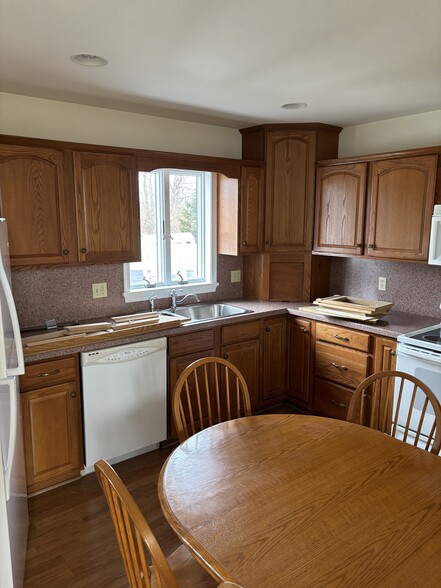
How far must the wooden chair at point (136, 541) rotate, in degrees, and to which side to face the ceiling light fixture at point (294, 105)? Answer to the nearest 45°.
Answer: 0° — it already faces it

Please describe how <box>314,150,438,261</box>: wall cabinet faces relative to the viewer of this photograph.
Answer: facing the viewer and to the left of the viewer

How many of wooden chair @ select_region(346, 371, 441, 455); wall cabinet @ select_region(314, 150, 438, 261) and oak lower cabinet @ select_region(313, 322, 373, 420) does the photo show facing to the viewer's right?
0

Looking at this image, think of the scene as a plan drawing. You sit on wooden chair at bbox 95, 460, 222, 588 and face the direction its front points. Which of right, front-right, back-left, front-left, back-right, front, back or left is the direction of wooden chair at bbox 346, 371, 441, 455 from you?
front

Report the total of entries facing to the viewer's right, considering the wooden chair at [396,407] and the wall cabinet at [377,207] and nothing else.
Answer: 0

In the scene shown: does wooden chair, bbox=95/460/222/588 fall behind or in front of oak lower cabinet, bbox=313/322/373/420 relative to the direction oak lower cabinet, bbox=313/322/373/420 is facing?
in front

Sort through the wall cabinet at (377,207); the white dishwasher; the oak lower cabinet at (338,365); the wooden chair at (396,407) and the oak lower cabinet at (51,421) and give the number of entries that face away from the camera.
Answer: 0

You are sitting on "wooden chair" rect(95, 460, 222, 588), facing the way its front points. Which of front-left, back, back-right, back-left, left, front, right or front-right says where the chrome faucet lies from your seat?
front-left

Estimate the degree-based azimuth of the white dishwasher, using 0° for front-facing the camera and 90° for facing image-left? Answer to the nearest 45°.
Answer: approximately 315°

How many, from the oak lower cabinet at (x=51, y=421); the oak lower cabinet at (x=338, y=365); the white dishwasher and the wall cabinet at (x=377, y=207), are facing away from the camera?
0

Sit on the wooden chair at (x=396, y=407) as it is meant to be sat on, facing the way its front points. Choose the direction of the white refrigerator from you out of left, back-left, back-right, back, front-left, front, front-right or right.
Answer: front

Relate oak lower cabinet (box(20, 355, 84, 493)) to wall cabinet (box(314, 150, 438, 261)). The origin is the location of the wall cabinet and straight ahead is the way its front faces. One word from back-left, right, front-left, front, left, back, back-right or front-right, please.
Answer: front

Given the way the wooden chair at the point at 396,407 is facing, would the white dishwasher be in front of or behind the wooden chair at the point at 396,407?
in front

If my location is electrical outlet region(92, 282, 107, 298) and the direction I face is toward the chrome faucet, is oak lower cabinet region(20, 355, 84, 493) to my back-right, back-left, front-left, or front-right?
back-right

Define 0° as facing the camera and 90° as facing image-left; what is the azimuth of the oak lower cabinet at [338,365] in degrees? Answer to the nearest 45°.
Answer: approximately 45°

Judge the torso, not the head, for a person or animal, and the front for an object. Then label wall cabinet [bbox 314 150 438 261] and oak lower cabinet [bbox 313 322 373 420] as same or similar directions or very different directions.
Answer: same or similar directions

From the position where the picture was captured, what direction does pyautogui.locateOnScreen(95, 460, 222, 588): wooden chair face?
facing away from the viewer and to the right of the viewer
